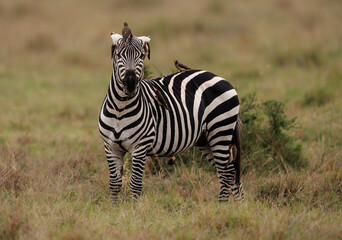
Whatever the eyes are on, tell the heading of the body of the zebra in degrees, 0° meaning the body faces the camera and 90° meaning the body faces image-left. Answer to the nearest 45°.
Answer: approximately 45°

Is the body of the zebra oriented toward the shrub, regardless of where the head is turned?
no
